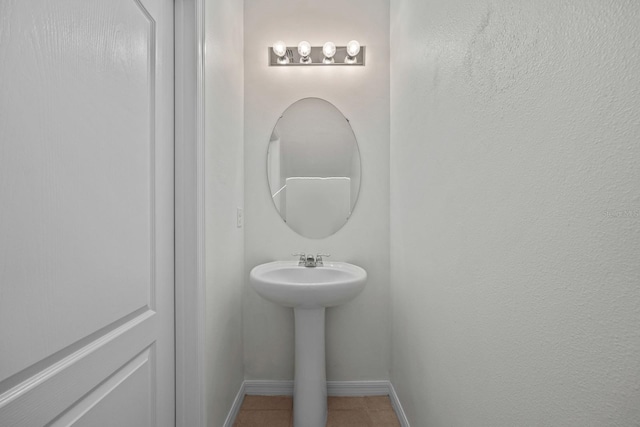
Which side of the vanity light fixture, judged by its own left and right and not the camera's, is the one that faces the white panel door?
front

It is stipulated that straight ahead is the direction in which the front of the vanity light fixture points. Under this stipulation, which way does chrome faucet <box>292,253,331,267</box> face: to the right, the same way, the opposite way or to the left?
the same way

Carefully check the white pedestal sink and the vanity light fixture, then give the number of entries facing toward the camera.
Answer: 2

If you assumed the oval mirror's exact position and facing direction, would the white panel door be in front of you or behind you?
in front

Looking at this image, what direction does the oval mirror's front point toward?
toward the camera

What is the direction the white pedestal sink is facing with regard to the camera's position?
facing the viewer

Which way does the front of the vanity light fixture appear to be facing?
toward the camera
